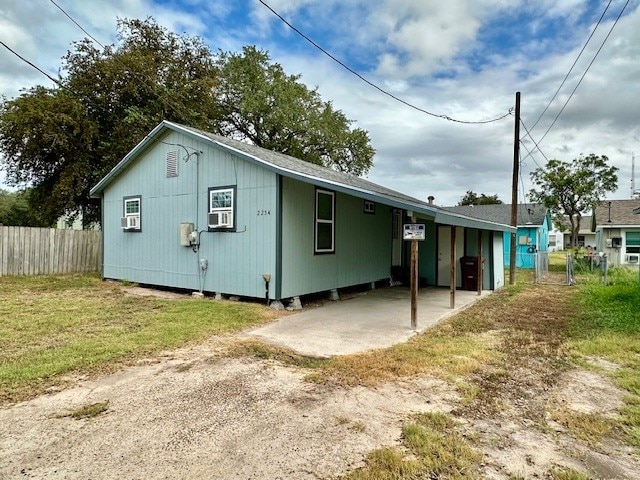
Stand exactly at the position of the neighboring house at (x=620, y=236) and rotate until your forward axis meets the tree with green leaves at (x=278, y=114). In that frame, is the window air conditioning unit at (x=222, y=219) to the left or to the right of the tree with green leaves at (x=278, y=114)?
left

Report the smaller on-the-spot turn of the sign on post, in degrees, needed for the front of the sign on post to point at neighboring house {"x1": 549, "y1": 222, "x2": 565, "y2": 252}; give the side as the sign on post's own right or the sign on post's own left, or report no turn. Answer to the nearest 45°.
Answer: approximately 180°

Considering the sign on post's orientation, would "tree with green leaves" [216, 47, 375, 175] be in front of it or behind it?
behind

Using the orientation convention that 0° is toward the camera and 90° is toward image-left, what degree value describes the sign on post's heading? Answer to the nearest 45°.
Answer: approximately 0°

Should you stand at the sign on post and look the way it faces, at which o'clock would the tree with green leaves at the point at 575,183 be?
The tree with green leaves is roughly at 7 o'clock from the sign on post.

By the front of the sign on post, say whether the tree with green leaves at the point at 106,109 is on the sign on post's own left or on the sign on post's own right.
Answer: on the sign on post's own right

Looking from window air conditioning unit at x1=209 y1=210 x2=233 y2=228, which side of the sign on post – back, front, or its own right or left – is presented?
right

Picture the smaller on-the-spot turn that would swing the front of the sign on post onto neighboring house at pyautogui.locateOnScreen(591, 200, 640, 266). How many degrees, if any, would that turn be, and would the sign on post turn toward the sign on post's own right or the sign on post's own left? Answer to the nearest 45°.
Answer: approximately 135° to the sign on post's own left

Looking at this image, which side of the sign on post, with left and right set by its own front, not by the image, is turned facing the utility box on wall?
right

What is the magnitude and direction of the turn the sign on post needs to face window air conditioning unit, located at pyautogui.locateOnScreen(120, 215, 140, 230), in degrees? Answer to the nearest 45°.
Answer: approximately 90° to its right
